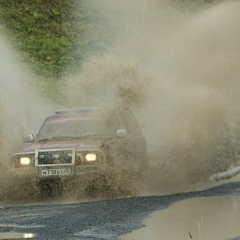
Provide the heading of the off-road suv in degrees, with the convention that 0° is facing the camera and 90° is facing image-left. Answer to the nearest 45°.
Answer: approximately 45°
